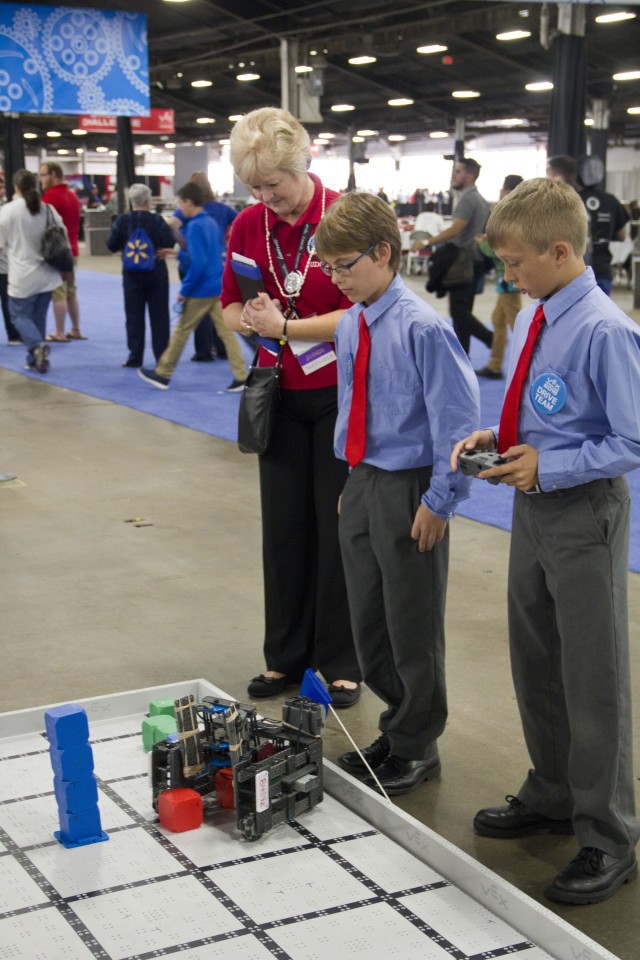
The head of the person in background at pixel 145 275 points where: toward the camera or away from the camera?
away from the camera

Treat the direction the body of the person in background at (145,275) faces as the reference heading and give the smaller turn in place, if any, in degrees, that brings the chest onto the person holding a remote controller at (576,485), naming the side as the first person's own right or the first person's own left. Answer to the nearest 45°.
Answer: approximately 180°

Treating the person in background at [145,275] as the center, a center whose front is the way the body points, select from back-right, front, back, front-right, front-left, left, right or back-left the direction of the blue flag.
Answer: back

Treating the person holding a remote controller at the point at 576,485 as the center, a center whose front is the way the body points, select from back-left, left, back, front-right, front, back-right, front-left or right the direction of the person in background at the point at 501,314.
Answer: back-right

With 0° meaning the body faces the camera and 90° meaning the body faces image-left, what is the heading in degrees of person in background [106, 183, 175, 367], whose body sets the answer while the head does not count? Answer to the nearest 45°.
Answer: approximately 180°

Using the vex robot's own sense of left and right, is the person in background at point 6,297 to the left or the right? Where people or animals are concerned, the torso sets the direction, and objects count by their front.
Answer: on its right

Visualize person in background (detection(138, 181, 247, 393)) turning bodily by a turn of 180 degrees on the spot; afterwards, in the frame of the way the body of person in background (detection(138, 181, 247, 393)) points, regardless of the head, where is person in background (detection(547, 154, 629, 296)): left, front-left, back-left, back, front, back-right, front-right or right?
front

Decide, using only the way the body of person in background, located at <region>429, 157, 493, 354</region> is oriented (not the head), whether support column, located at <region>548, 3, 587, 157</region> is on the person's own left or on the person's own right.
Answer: on the person's own right
